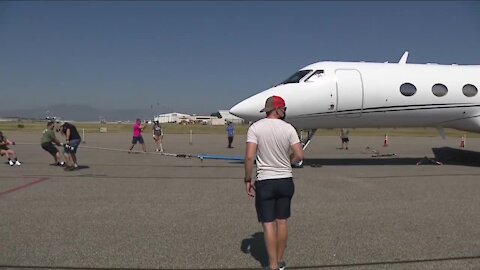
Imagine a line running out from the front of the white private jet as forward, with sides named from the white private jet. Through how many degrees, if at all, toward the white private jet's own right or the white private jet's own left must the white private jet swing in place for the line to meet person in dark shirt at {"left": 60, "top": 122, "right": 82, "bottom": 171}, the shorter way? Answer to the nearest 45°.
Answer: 0° — it already faces them

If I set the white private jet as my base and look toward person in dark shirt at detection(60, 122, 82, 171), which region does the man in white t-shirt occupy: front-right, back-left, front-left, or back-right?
front-left

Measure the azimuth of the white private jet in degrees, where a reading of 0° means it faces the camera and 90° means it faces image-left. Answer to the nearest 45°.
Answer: approximately 90°

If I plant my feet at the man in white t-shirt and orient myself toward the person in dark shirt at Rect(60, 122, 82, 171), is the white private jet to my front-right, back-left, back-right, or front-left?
front-right

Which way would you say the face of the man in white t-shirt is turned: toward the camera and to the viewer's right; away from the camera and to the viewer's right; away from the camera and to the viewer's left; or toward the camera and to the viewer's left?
away from the camera and to the viewer's right

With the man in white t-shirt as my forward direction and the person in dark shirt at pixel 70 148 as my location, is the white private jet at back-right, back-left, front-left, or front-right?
front-left

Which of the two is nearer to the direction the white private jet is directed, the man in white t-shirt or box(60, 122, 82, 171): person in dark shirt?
the person in dark shirt

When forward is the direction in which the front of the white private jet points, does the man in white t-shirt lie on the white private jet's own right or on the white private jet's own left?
on the white private jet's own left
